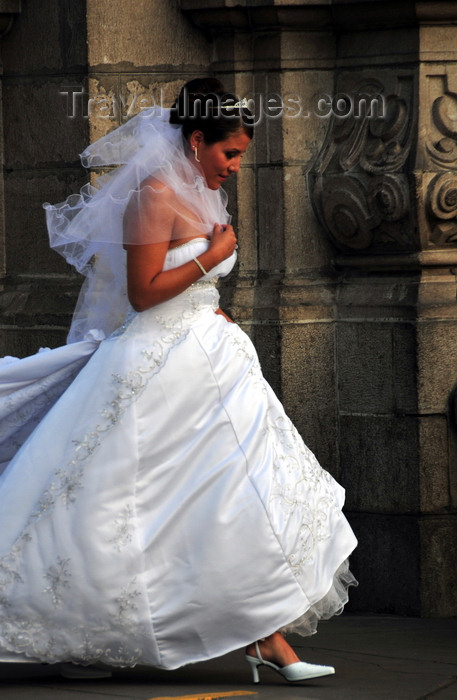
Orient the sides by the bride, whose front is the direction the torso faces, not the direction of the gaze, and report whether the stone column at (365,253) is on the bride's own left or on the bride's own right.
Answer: on the bride's own left

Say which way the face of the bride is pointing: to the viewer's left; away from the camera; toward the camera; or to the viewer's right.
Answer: to the viewer's right

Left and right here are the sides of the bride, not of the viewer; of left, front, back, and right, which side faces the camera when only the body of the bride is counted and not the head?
right
